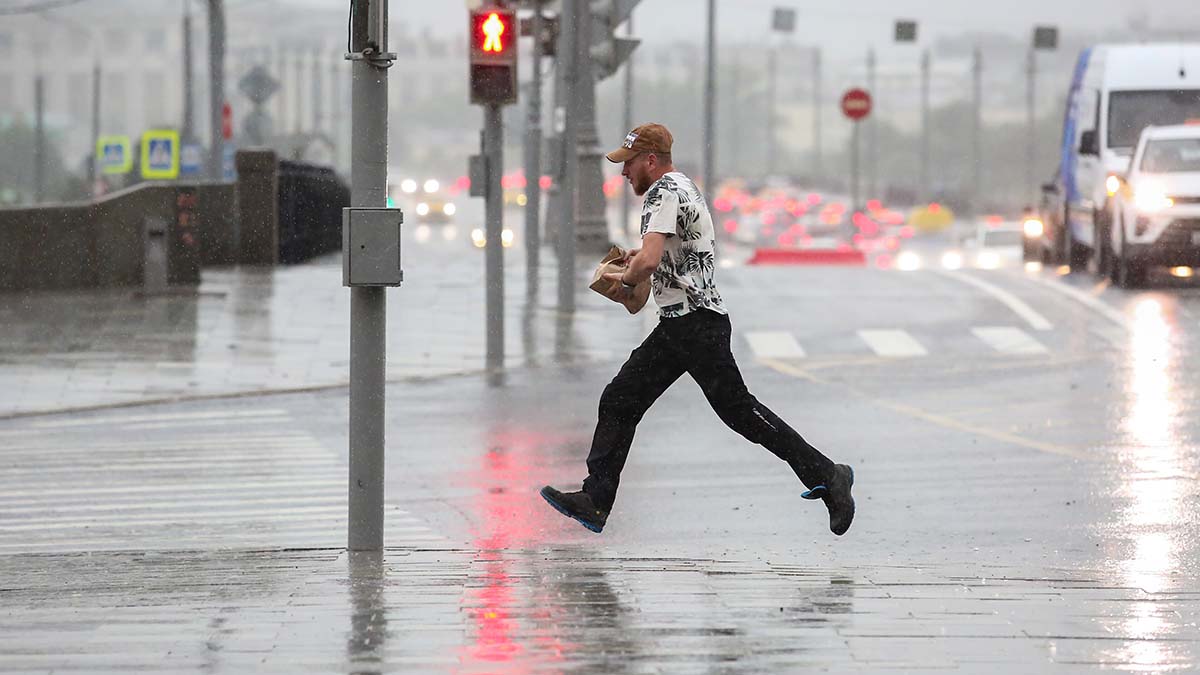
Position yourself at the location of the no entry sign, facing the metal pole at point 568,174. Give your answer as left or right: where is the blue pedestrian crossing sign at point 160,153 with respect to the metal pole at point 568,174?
right

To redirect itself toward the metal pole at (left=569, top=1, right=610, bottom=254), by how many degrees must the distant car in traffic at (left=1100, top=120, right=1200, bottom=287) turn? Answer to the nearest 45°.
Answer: approximately 135° to its right

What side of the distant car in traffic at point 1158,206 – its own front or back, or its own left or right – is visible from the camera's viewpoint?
front

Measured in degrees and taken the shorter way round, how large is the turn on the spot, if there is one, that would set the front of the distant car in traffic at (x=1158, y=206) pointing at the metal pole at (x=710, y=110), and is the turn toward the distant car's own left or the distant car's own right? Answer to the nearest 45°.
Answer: approximately 135° to the distant car's own right

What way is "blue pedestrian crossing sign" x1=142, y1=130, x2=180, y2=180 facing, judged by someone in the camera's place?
facing the viewer

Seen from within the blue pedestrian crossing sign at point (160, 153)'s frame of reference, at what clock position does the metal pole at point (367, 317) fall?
The metal pole is roughly at 12 o'clock from the blue pedestrian crossing sign.

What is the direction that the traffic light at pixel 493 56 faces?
toward the camera

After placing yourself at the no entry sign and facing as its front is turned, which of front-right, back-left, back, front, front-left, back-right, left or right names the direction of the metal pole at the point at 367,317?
front

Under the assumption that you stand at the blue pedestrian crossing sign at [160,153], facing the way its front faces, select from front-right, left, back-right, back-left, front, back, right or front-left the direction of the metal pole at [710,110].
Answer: left

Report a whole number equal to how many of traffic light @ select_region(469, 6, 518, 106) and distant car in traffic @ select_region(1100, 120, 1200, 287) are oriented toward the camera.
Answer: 2
